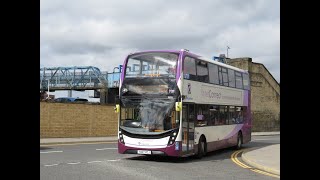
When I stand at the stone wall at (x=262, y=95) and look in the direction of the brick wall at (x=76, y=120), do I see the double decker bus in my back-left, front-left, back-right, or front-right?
front-left

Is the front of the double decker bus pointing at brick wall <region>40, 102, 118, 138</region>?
no

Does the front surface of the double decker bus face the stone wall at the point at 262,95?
no

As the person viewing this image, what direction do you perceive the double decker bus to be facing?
facing the viewer and to the left of the viewer
